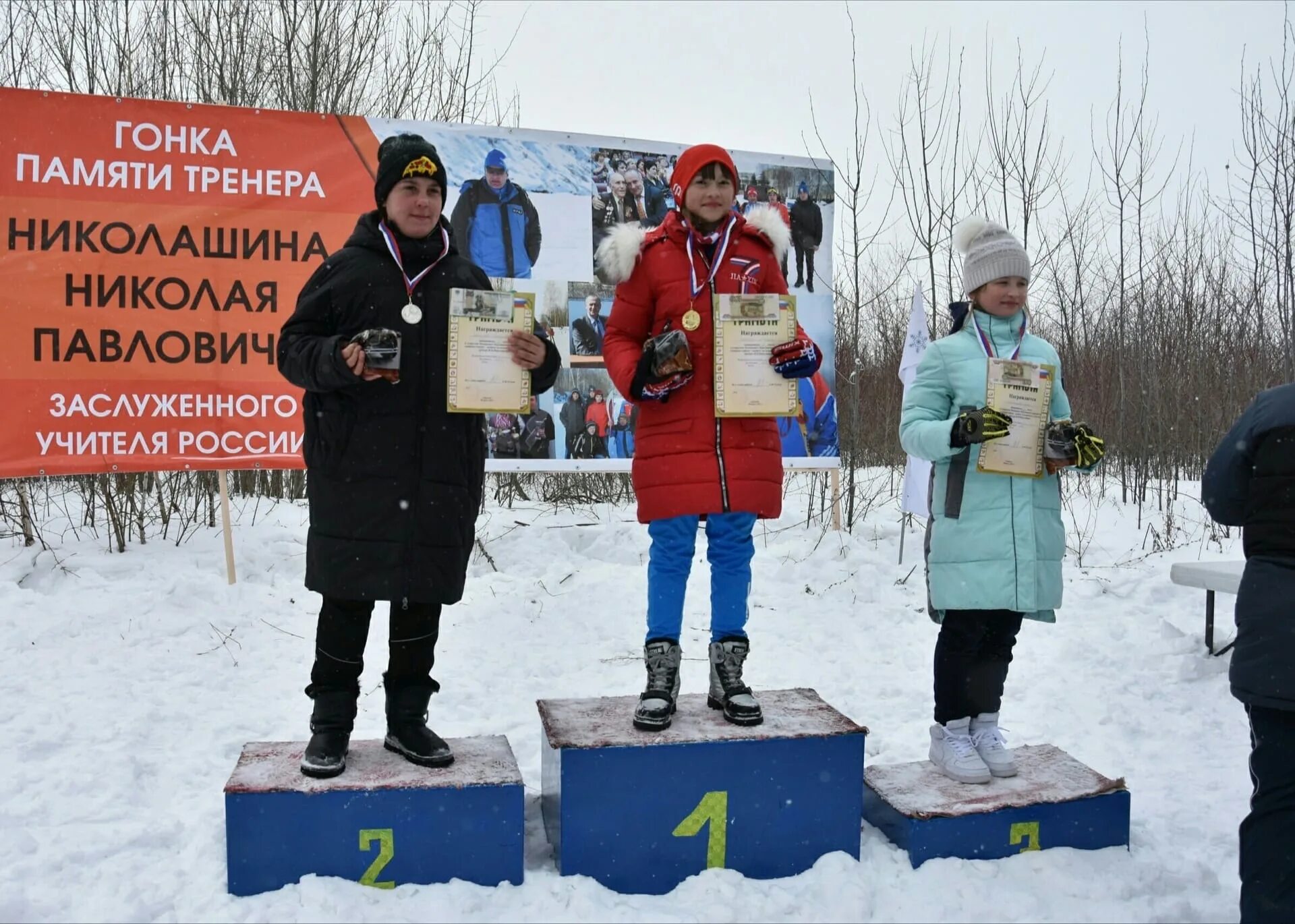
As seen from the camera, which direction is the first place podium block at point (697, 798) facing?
toward the camera

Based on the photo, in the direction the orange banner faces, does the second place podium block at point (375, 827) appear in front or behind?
in front

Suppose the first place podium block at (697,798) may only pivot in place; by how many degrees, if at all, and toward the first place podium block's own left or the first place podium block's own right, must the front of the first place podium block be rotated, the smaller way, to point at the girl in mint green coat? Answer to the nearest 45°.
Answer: approximately 135° to the first place podium block's own left

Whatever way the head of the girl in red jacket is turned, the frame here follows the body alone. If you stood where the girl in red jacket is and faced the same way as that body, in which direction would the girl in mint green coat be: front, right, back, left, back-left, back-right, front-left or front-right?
left

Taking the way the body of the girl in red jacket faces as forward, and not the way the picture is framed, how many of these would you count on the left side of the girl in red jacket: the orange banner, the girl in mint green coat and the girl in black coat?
1

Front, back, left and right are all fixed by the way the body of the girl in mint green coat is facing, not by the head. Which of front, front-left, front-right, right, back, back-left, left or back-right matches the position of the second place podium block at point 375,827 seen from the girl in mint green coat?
right

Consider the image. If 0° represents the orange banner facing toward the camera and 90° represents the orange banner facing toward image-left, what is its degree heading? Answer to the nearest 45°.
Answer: approximately 0°

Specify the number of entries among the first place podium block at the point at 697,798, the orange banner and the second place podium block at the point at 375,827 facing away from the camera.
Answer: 0

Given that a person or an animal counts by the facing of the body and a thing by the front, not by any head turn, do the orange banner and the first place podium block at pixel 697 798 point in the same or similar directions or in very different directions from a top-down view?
same or similar directions

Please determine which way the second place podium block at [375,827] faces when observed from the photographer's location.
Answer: facing the viewer

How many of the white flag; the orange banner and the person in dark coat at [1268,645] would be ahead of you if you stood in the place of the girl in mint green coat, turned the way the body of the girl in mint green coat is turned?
1

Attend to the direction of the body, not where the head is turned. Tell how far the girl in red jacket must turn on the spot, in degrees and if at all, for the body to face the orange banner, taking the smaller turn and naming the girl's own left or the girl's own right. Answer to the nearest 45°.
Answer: approximately 135° to the girl's own right
